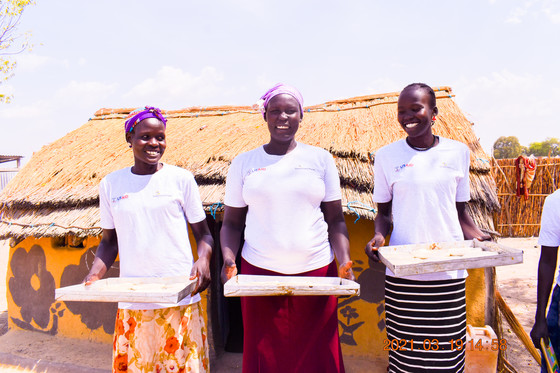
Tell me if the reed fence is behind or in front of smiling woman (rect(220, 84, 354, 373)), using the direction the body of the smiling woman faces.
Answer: behind

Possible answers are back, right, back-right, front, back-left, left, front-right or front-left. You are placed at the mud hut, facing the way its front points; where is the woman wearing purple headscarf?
front

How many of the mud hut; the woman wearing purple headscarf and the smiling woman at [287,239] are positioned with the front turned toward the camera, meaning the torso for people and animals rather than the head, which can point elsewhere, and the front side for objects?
3

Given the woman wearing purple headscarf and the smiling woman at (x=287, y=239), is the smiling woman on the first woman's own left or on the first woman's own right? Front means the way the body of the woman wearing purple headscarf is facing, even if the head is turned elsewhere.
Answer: on the first woman's own left

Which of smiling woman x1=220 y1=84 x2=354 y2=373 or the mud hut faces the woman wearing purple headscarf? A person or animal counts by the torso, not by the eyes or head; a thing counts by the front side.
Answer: the mud hut

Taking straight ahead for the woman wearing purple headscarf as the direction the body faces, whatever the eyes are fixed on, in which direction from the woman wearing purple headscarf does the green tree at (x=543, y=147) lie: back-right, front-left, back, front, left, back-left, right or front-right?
back-left

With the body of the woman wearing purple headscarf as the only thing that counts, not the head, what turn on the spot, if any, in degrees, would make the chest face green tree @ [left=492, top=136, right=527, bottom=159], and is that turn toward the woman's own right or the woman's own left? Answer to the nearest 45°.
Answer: approximately 135° to the woman's own left

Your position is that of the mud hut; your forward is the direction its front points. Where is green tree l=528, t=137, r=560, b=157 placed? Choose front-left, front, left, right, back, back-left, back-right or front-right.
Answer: back-left

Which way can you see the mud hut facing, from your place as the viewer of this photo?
facing the viewer

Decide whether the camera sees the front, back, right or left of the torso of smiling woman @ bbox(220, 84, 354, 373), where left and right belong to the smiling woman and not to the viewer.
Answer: front
